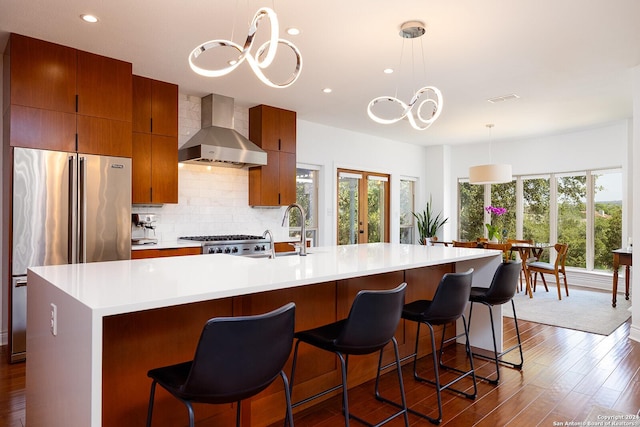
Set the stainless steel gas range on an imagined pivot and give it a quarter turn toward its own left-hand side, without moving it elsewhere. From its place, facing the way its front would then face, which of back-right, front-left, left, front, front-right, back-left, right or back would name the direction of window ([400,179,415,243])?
front

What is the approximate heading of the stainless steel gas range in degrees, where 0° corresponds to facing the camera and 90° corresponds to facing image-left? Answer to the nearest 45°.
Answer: approximately 315°

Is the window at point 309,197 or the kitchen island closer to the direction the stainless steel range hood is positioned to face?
the kitchen island

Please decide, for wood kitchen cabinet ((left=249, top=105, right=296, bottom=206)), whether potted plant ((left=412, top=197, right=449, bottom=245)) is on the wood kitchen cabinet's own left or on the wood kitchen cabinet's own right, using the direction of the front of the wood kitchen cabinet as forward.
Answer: on the wood kitchen cabinet's own left

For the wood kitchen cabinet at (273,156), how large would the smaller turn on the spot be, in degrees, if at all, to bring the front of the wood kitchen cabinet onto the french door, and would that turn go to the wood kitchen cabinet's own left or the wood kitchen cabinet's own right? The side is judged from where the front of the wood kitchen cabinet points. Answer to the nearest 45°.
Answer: approximately 90° to the wood kitchen cabinet's own left

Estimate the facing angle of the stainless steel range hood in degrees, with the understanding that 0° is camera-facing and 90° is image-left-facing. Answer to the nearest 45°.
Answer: approximately 315°

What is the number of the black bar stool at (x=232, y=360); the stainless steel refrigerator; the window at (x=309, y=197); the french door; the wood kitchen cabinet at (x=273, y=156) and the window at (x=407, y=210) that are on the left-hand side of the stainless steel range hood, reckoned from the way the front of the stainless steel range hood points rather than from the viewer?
4

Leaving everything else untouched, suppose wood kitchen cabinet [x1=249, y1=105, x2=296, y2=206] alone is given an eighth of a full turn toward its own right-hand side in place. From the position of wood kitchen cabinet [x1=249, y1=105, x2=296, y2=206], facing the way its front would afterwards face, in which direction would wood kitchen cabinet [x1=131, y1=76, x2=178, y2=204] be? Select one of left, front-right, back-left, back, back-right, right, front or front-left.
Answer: front-right

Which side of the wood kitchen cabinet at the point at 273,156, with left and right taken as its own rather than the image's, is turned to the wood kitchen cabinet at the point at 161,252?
right

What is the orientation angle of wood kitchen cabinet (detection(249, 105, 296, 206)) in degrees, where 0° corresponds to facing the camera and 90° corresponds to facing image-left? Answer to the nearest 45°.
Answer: approximately 315°

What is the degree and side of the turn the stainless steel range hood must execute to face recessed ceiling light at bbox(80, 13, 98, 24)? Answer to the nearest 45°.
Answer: approximately 90° to its right
